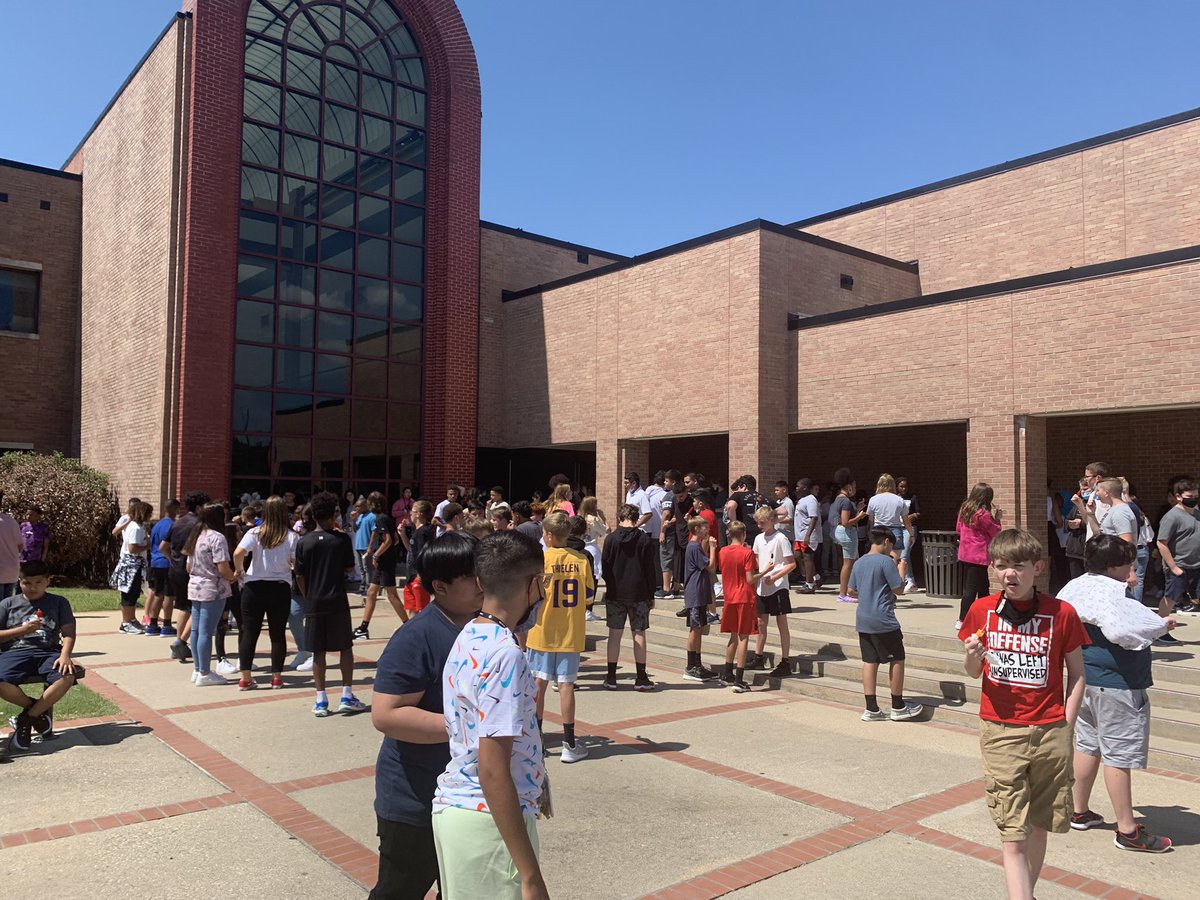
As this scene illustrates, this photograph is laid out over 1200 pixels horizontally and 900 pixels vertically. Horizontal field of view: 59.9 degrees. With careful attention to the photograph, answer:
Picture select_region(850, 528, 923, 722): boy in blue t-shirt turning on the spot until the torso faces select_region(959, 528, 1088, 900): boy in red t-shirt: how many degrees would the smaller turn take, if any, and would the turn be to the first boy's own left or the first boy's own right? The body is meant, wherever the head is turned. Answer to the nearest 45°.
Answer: approximately 135° to the first boy's own right

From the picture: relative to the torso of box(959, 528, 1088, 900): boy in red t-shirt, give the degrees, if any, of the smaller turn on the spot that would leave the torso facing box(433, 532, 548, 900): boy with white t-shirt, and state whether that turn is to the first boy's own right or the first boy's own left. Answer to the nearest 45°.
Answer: approximately 45° to the first boy's own right

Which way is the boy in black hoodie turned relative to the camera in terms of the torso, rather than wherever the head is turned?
away from the camera

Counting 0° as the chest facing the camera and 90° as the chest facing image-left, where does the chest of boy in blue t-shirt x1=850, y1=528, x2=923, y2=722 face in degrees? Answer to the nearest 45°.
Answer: approximately 225°

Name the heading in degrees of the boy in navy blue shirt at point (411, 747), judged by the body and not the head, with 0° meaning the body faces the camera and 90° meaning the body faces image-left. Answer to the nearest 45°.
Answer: approximately 270°

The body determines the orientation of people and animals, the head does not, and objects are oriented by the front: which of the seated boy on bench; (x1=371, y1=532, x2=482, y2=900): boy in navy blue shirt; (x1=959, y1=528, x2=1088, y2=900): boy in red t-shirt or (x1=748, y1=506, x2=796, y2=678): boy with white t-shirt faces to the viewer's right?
the boy in navy blue shirt

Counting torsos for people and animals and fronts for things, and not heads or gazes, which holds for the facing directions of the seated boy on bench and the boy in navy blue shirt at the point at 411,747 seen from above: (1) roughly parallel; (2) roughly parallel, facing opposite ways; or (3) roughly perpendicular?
roughly perpendicular

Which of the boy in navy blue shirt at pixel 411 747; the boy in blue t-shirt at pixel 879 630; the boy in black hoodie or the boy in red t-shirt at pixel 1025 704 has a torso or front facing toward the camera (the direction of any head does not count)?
the boy in red t-shirt

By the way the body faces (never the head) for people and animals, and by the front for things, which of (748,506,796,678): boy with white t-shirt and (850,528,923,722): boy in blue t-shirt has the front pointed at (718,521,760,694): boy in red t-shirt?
the boy with white t-shirt

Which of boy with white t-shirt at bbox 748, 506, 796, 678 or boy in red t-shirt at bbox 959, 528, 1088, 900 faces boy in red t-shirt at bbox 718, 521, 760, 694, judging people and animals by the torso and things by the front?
the boy with white t-shirt

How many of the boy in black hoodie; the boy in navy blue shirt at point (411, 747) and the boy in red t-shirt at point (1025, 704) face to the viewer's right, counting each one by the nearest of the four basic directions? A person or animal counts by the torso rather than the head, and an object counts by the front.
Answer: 1

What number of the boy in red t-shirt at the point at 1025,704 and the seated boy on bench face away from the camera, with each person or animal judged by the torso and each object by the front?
0

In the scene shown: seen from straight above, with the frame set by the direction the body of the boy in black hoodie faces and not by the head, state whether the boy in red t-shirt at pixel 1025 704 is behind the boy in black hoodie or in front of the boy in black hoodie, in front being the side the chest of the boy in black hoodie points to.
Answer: behind

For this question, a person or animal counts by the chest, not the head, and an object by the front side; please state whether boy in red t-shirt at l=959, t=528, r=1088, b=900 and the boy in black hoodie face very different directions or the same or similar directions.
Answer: very different directions

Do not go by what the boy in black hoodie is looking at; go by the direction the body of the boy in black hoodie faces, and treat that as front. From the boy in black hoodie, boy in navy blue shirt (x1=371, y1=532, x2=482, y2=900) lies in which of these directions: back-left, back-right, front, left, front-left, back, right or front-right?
back
